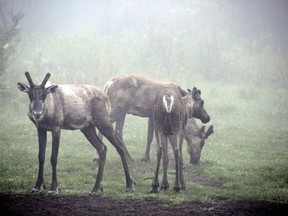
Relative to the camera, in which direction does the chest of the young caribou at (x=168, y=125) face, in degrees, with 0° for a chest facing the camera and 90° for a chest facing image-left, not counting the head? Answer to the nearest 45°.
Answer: approximately 180°

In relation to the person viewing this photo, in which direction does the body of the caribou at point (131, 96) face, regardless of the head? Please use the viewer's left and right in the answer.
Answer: facing to the right of the viewer

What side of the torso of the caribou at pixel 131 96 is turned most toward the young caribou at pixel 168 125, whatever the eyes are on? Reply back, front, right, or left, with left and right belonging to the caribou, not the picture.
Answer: right

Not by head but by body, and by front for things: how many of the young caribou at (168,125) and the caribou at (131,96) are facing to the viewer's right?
1

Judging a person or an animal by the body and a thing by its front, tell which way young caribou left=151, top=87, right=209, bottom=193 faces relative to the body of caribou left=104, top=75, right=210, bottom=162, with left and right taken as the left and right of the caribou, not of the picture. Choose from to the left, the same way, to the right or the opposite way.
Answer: to the left

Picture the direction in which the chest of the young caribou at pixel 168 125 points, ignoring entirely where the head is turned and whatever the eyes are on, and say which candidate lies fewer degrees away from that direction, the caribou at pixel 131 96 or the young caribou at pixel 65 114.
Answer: the caribou
